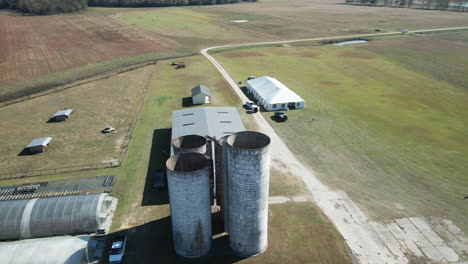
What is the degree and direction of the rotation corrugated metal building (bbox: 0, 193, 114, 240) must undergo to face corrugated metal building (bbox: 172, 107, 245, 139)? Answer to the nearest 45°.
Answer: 0° — it already faces it

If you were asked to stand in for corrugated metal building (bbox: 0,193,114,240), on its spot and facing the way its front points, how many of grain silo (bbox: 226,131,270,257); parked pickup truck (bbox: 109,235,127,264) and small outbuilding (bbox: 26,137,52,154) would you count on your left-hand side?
1

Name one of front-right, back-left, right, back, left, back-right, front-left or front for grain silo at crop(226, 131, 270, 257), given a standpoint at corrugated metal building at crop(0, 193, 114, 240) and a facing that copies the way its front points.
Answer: front-right

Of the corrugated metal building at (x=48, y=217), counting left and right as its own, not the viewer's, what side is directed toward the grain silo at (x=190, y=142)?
front

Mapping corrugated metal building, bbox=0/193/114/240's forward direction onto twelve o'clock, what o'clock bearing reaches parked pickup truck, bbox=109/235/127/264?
The parked pickup truck is roughly at 2 o'clock from the corrugated metal building.

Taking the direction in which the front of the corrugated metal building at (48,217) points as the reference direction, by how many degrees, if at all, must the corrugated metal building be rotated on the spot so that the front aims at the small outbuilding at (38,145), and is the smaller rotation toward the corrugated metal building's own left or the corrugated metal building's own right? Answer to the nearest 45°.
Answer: approximately 90° to the corrugated metal building's own left

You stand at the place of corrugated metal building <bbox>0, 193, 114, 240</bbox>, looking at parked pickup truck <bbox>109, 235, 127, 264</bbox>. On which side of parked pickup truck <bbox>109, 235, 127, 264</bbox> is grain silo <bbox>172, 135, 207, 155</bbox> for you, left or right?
left

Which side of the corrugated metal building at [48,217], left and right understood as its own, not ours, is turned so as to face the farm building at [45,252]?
right

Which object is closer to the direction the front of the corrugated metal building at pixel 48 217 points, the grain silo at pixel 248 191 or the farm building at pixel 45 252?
the grain silo

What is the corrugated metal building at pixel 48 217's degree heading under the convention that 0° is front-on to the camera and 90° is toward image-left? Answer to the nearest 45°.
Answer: approximately 270°

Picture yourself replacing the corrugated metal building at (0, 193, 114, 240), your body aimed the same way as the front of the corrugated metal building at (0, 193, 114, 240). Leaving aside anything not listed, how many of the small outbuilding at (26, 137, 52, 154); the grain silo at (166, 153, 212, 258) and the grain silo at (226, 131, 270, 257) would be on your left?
1

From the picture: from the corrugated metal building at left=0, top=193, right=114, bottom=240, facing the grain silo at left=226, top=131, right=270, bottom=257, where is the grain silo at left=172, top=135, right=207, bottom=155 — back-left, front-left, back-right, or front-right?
front-left

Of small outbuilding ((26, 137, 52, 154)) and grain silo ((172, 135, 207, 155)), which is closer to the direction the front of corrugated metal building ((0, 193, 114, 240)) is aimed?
the grain silo

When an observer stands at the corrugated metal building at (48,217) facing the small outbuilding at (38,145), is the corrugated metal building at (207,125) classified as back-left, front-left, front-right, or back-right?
front-right

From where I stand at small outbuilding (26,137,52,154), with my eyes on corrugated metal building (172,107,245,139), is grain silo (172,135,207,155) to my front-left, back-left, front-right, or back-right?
front-right
